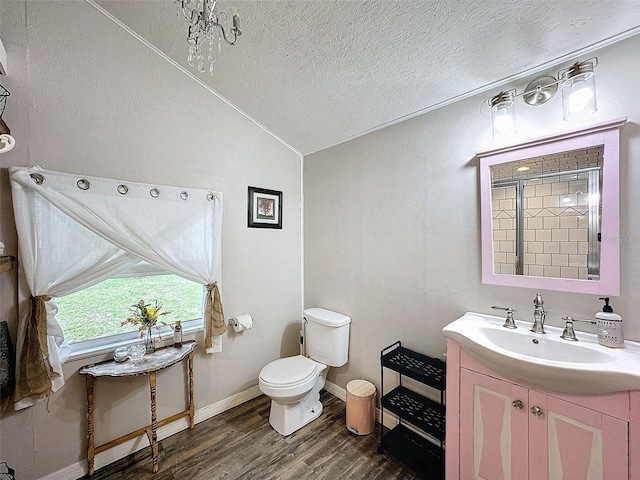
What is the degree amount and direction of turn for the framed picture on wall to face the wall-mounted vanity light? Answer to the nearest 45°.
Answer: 0° — it already faces it

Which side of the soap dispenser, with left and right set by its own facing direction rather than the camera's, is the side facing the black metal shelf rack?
right

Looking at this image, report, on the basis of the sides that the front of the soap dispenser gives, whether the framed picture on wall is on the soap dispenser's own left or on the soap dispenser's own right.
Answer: on the soap dispenser's own right

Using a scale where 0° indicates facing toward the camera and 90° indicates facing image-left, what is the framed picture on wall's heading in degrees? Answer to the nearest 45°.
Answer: approximately 315°

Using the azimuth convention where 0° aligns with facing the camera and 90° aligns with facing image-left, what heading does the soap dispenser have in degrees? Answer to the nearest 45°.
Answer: approximately 0°

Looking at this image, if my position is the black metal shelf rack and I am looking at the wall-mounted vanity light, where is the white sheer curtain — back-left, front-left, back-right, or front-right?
back-right

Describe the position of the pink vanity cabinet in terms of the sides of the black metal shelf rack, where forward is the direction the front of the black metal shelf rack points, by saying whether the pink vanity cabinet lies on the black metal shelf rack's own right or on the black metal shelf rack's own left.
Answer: on the black metal shelf rack's own left

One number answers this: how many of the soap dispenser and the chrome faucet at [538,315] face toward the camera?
2

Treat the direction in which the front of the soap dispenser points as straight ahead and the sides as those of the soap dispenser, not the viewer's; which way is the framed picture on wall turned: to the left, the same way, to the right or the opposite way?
to the left

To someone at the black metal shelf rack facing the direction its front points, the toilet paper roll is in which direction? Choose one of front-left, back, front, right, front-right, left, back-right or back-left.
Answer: front-right

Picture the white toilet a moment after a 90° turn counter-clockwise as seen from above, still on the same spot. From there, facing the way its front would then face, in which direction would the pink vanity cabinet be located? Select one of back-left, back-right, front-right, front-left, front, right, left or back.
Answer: front

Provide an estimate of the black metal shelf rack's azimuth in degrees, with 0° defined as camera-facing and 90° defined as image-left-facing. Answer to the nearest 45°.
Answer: approximately 45°

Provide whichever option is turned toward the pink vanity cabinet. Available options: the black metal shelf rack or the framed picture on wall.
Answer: the framed picture on wall

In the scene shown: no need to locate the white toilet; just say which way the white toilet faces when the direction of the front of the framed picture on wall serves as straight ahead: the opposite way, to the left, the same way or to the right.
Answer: to the right
